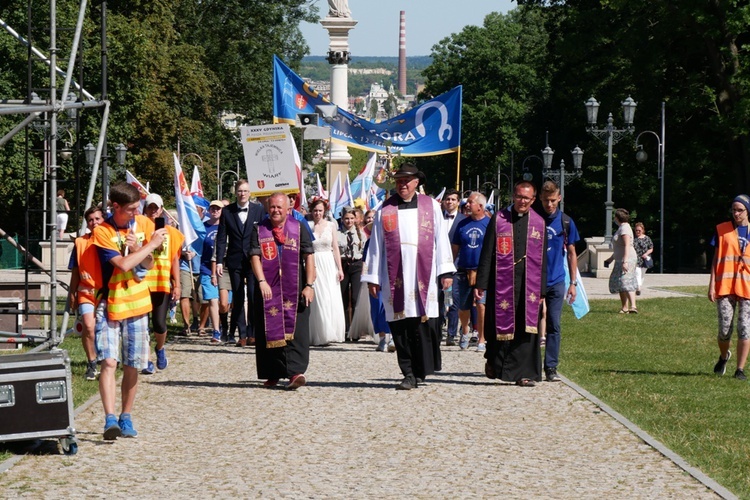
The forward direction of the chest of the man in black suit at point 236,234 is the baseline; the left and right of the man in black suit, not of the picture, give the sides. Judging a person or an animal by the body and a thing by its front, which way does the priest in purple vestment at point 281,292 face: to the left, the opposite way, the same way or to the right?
the same way

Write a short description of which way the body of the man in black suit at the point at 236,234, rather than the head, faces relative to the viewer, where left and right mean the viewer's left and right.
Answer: facing the viewer

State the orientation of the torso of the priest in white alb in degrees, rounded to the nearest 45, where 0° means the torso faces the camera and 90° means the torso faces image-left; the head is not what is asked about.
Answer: approximately 0°

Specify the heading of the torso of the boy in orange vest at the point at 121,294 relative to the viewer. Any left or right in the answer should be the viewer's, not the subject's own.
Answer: facing the viewer and to the right of the viewer

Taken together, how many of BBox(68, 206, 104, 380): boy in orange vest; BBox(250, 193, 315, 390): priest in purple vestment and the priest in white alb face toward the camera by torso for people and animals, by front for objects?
3

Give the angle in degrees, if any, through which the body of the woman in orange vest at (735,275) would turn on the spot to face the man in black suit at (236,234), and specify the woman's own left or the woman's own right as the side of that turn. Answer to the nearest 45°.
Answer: approximately 90° to the woman's own right

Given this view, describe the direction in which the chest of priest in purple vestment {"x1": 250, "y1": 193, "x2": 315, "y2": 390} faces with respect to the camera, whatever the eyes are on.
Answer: toward the camera

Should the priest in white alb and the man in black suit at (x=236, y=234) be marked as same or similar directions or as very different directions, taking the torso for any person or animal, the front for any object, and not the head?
same or similar directions

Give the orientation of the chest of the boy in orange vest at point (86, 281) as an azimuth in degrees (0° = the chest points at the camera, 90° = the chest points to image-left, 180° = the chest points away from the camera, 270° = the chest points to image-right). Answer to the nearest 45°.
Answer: approximately 0°

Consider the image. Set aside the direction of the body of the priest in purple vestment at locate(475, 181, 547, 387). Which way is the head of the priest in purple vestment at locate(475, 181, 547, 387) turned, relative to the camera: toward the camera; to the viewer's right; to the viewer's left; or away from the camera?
toward the camera

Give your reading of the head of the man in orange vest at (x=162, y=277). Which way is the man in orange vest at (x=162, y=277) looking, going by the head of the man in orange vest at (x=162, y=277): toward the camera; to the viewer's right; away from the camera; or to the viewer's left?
toward the camera

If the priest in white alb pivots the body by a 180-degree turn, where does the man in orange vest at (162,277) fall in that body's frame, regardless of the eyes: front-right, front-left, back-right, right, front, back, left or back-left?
left
